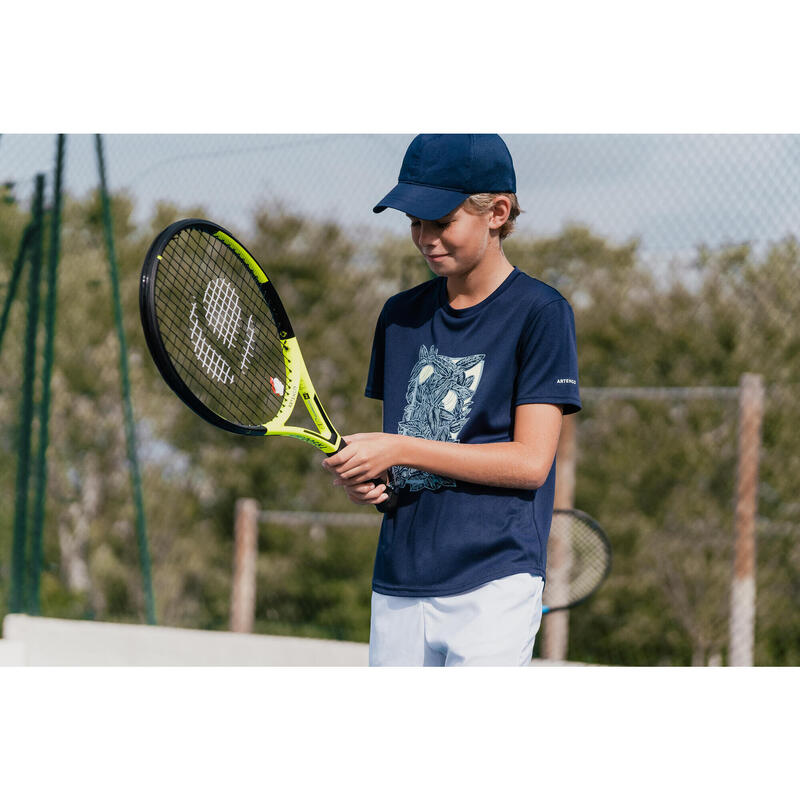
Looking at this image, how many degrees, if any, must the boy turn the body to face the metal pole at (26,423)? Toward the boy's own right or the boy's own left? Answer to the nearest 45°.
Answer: approximately 90° to the boy's own right

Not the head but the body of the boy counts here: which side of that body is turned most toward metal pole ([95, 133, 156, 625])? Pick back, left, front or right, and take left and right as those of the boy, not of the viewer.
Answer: right

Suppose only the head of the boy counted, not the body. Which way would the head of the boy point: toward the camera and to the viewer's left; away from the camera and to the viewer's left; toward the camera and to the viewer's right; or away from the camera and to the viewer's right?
toward the camera and to the viewer's left

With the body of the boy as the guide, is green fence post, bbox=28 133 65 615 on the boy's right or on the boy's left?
on the boy's right

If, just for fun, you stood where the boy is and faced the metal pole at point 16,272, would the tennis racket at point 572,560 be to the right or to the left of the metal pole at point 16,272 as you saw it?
right

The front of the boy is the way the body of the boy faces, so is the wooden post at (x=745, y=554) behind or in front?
behind

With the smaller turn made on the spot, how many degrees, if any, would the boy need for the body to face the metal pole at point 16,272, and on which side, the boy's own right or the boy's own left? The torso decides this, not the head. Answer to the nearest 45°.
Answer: approximately 90° to the boy's own right

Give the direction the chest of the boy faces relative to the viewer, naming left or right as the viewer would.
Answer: facing the viewer and to the left of the viewer

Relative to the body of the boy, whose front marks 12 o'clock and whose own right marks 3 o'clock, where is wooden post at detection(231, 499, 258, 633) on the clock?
The wooden post is roughly at 4 o'clock from the boy.

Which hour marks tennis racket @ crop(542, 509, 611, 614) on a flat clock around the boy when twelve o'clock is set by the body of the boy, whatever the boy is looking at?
The tennis racket is roughly at 5 o'clock from the boy.
